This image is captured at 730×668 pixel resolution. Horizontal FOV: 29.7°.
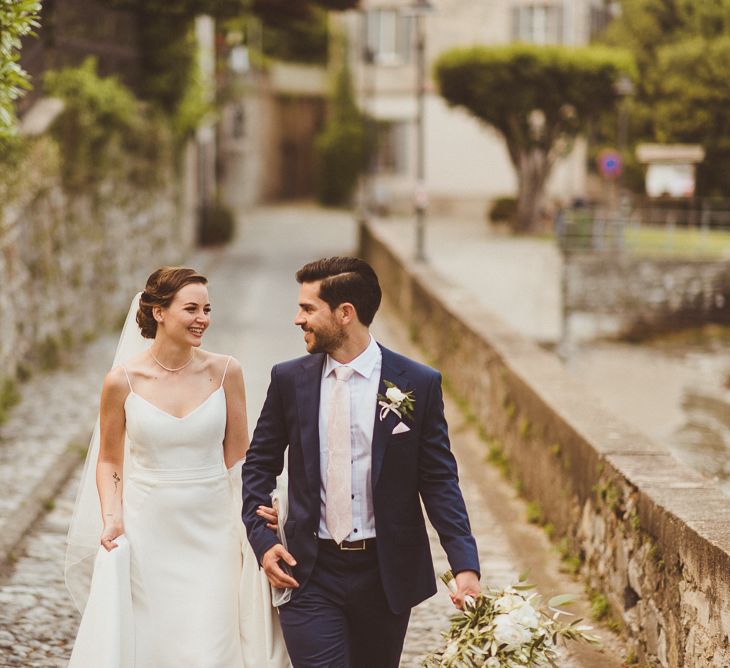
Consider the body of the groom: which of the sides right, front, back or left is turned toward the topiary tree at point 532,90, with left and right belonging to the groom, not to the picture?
back

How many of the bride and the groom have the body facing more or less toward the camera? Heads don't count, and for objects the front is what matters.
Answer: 2

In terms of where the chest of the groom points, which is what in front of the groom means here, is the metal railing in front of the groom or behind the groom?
behind

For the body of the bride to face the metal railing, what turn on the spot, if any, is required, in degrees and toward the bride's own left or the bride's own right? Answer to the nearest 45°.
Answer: approximately 135° to the bride's own left

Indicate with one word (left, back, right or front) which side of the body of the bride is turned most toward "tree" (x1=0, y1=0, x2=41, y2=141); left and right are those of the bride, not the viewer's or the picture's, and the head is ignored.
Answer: back

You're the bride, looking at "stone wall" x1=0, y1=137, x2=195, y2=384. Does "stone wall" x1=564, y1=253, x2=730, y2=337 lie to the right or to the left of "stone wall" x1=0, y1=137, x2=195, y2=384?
right

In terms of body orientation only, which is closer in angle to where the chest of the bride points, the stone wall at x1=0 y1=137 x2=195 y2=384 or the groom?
the groom

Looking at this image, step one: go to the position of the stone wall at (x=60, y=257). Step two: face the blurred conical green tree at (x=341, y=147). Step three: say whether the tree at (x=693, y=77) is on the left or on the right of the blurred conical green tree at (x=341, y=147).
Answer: right

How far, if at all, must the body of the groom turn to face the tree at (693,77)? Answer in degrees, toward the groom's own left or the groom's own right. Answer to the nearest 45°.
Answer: approximately 180°

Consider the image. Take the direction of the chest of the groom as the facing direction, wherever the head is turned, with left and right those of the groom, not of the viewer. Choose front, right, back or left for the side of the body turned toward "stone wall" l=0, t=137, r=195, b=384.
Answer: back

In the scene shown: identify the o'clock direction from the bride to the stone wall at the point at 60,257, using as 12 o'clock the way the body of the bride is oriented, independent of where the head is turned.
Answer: The stone wall is roughly at 6 o'clock from the bride.
